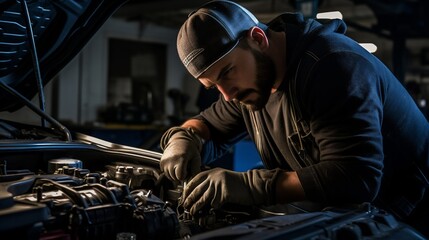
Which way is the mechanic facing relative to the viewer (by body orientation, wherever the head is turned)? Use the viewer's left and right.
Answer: facing the viewer and to the left of the viewer

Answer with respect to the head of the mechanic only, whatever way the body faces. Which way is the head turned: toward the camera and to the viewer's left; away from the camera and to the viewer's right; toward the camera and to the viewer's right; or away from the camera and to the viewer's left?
toward the camera and to the viewer's left
